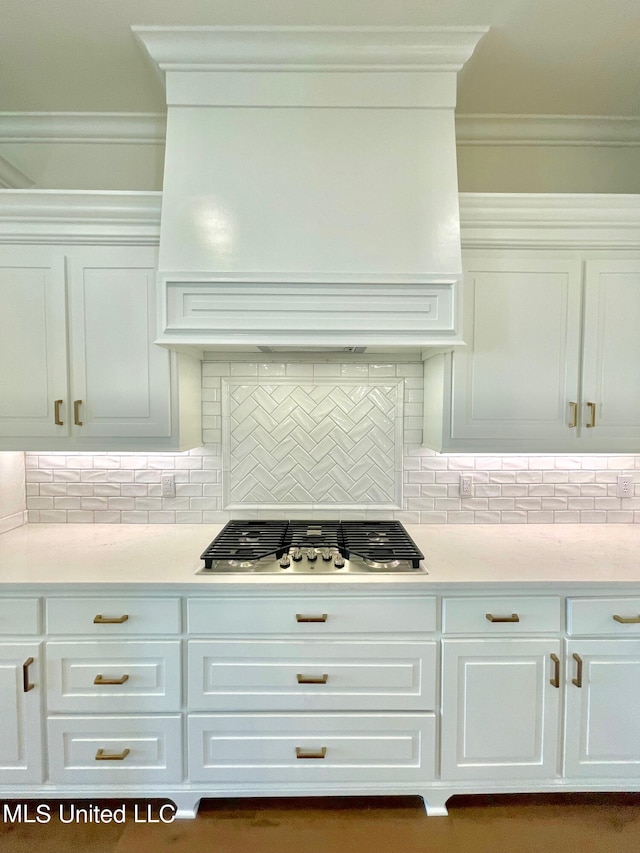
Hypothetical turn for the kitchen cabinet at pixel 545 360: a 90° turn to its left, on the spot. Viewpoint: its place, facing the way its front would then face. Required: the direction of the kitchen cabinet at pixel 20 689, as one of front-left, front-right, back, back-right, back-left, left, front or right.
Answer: back-right

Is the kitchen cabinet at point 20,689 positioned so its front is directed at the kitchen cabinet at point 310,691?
no

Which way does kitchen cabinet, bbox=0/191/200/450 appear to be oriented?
toward the camera

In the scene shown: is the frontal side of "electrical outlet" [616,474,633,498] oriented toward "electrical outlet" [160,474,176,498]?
no

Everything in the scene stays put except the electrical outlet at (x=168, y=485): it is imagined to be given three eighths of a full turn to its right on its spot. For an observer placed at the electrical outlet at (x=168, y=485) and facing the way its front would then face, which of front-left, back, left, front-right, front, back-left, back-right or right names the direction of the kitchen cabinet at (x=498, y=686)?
back

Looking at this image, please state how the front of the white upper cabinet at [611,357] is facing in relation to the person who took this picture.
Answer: facing the viewer

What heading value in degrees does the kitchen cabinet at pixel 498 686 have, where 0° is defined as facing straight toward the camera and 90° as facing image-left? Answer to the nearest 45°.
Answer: approximately 0°

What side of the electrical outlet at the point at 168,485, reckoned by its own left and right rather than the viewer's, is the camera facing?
front

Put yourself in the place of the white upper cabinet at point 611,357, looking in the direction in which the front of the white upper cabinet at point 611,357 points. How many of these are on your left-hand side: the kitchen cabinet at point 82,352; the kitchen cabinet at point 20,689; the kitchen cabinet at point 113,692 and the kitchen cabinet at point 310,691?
0

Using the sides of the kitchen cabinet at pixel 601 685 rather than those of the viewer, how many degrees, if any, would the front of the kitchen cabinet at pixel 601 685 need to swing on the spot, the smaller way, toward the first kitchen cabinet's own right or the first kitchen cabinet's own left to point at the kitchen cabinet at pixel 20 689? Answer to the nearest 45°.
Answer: approximately 45° to the first kitchen cabinet's own right

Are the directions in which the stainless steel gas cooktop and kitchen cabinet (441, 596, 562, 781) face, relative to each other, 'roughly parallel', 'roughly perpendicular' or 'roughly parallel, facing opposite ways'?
roughly parallel

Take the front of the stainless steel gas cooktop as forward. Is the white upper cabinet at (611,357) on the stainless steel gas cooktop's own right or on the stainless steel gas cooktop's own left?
on the stainless steel gas cooktop's own left

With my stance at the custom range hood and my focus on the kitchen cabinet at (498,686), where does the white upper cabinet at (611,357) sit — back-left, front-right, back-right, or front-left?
front-left

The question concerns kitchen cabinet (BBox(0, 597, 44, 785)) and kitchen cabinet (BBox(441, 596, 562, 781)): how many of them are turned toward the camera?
2

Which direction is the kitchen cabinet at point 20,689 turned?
toward the camera

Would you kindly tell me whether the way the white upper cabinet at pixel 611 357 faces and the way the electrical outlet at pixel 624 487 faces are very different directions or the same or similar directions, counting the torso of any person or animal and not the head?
same or similar directions
